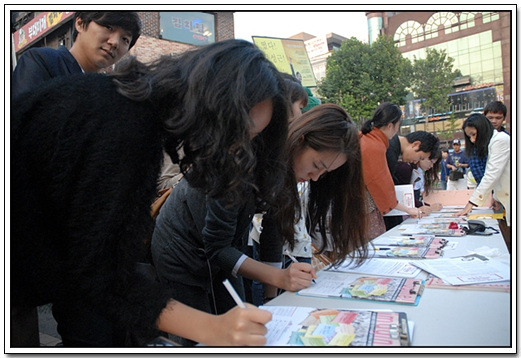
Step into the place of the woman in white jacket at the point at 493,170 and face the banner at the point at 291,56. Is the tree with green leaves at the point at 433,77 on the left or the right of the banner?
right

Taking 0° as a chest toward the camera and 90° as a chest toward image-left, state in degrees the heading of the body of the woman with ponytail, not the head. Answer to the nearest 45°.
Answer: approximately 270°

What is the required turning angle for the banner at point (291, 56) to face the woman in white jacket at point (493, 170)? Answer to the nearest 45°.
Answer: approximately 45° to its left

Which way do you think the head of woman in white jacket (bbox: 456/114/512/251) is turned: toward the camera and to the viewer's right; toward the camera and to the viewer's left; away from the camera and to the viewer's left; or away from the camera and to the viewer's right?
toward the camera and to the viewer's left

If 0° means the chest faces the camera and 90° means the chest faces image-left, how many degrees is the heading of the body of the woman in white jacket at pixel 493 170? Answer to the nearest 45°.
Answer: approximately 90°

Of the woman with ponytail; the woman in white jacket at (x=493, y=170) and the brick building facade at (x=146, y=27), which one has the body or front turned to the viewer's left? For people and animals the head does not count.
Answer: the woman in white jacket

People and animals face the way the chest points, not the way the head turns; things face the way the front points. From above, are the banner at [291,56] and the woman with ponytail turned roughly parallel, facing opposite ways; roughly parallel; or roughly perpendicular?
roughly perpendicular

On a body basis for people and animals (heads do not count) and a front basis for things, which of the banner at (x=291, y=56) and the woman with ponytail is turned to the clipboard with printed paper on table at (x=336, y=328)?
the banner

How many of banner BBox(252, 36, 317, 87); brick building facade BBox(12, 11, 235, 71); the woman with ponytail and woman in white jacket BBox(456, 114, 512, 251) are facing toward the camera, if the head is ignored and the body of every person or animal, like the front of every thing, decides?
2

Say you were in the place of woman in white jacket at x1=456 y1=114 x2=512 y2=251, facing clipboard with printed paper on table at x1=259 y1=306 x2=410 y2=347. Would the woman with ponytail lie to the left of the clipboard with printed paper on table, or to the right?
right

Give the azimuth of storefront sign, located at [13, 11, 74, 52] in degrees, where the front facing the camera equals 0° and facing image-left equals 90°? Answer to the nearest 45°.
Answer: approximately 45°

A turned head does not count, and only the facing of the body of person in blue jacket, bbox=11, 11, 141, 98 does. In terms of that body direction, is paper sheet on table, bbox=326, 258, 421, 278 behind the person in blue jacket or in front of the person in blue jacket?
in front

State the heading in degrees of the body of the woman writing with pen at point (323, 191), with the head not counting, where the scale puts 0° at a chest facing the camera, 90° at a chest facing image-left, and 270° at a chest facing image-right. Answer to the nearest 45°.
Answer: approximately 315°

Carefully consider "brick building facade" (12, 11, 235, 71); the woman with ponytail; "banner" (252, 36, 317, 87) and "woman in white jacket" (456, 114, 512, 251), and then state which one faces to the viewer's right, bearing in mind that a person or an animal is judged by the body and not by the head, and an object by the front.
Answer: the woman with ponytail
